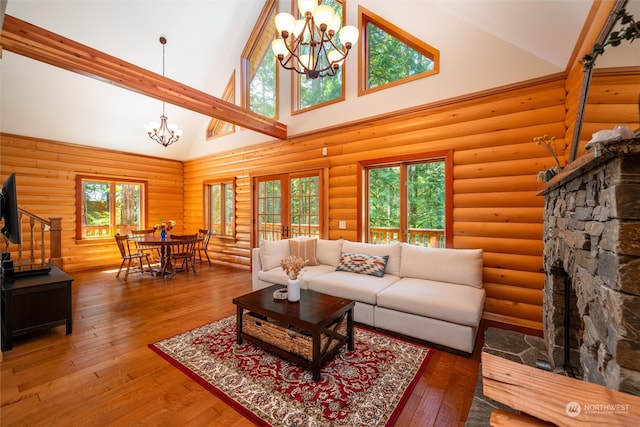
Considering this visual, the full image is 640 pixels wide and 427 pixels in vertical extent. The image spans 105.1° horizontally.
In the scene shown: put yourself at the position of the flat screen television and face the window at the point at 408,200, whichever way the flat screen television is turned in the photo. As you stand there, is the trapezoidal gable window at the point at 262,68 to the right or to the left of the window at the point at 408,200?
left

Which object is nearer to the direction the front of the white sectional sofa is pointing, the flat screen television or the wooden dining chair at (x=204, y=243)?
the flat screen television

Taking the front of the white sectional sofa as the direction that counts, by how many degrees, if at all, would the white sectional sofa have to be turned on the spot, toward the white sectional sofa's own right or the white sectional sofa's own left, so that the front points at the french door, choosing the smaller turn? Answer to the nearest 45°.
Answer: approximately 90° to the white sectional sofa's own right

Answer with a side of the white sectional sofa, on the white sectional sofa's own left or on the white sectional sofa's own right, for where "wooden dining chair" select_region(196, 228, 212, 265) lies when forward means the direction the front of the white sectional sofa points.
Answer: on the white sectional sofa's own right

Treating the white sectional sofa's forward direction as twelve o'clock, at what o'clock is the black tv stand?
The black tv stand is roughly at 1 o'clock from the white sectional sofa.

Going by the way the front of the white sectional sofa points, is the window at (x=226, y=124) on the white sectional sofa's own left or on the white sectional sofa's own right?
on the white sectional sofa's own right

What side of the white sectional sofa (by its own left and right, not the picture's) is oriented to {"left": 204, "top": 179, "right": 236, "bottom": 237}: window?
right

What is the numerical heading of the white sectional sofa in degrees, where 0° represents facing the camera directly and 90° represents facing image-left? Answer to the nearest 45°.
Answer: approximately 45°

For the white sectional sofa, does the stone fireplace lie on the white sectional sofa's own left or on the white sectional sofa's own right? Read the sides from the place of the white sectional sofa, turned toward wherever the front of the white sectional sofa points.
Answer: on the white sectional sofa's own left
